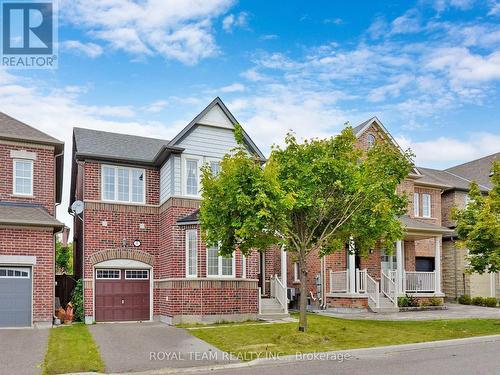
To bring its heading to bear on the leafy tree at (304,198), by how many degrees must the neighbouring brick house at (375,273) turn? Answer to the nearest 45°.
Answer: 0° — it already faces it

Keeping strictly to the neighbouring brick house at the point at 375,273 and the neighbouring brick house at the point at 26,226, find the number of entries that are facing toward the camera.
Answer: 2

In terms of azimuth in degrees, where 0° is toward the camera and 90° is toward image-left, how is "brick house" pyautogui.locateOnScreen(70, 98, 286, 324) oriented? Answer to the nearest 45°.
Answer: approximately 0°

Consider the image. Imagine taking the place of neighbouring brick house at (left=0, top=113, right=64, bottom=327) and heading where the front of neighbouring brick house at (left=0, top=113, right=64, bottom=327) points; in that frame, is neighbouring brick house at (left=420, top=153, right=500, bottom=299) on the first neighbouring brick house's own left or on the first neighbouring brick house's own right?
on the first neighbouring brick house's own left

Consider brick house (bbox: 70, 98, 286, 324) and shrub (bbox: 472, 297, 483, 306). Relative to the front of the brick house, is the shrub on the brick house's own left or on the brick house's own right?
on the brick house's own left

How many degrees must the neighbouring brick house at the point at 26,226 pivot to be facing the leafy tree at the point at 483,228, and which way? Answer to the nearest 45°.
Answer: approximately 90° to its left

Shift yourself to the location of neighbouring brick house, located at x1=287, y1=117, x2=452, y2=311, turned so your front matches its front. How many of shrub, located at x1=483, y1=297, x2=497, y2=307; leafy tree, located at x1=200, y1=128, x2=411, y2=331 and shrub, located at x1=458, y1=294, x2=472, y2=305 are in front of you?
1

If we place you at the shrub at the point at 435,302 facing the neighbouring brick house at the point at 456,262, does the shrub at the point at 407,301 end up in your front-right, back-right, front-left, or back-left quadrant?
back-left

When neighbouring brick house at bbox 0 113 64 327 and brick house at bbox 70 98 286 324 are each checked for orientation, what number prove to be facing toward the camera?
2
